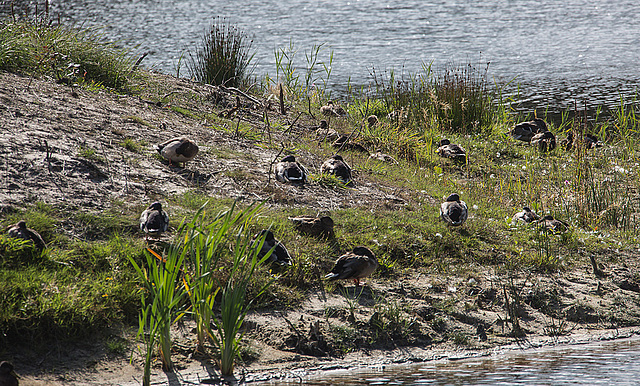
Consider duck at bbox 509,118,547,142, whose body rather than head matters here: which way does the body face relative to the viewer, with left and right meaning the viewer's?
facing to the right of the viewer

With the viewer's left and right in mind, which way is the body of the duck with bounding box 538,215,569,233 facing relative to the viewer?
facing to the left of the viewer

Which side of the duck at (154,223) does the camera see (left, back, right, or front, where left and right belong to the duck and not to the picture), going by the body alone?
back
